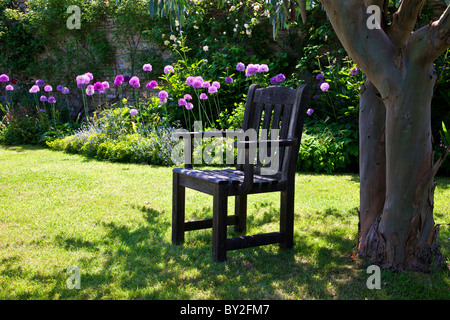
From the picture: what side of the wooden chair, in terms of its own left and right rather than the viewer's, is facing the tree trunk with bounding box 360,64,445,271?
left

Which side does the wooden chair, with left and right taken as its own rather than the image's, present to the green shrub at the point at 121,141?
right

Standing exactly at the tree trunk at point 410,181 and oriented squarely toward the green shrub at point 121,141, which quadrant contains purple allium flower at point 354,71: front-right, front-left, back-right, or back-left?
front-right

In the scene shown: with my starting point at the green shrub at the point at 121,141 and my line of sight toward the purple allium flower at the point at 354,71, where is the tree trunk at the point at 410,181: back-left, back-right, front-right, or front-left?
front-right

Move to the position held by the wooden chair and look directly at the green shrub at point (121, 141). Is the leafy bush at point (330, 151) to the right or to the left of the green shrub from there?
right

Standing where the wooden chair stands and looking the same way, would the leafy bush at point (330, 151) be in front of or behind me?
behind

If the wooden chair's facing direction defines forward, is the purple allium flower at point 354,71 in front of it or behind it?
behind

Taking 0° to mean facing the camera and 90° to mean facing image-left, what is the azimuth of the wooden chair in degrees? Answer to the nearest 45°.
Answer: approximately 45°

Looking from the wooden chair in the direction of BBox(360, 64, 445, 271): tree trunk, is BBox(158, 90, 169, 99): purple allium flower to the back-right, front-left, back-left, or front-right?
back-left

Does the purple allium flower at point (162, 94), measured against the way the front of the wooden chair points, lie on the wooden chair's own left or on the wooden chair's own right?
on the wooden chair's own right

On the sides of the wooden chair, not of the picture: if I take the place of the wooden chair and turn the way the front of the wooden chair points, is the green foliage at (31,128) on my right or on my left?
on my right
